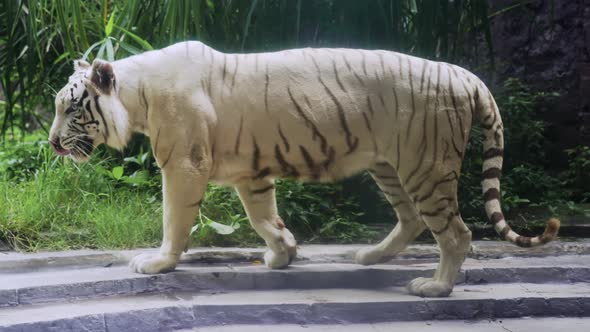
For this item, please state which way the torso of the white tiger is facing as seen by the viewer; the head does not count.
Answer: to the viewer's left

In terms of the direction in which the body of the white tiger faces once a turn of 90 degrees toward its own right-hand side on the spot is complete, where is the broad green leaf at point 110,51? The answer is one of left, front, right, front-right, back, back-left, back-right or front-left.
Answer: front-left
